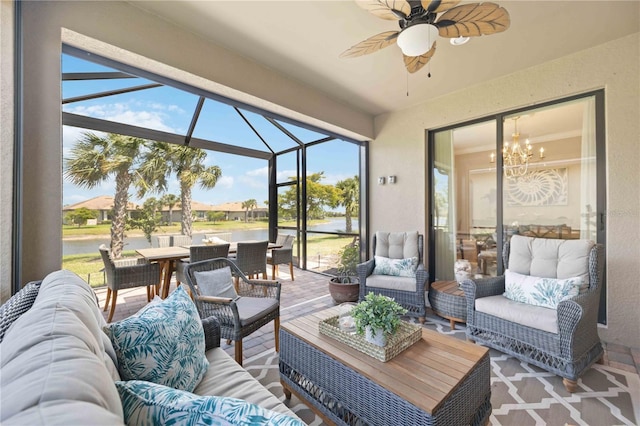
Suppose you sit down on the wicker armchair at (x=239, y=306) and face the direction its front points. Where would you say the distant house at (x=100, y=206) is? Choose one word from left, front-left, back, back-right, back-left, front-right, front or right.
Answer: back

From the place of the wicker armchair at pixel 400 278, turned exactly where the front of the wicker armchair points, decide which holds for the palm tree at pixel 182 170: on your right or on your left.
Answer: on your right

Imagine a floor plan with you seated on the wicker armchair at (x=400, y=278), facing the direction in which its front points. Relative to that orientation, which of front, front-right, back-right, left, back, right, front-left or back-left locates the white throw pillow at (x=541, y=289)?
left

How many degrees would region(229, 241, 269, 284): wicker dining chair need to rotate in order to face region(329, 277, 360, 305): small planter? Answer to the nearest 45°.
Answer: approximately 180°

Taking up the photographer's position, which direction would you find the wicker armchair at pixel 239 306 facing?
facing the viewer and to the right of the viewer

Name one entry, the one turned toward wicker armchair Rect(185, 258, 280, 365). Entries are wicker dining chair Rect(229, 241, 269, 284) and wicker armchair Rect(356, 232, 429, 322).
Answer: wicker armchair Rect(356, 232, 429, 322)

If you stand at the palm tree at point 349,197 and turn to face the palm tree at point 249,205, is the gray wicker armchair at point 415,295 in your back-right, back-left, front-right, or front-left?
back-left

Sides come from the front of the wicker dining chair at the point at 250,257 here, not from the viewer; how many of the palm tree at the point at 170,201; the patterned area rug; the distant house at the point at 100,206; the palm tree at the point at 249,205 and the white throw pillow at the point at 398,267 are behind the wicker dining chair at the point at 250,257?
2

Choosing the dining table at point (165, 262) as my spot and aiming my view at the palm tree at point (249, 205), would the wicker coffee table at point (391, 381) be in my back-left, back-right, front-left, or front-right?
back-right

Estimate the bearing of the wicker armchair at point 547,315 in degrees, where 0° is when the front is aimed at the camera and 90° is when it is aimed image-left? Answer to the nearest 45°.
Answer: approximately 45°

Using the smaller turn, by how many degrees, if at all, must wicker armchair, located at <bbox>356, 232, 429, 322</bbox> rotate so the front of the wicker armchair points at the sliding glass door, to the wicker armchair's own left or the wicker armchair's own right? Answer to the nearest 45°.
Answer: approximately 135° to the wicker armchair's own left

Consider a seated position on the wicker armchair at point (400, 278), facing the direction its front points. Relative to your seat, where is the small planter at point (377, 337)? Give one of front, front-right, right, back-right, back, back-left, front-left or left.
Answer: front-left

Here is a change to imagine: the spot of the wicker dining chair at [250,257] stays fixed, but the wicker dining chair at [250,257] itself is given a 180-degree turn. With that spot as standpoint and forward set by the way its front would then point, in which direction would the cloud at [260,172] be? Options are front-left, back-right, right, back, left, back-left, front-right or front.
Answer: back-left

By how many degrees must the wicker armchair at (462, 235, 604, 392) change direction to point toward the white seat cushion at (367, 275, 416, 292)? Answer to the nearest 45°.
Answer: approximately 45° to its right

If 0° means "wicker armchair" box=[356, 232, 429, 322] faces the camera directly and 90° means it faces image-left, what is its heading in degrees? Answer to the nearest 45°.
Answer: approximately 45°

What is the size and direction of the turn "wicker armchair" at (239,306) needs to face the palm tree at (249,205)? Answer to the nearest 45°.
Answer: approximately 135° to its left

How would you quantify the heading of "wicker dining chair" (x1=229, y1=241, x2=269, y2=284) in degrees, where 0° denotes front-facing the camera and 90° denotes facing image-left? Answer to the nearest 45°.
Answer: approximately 135°
